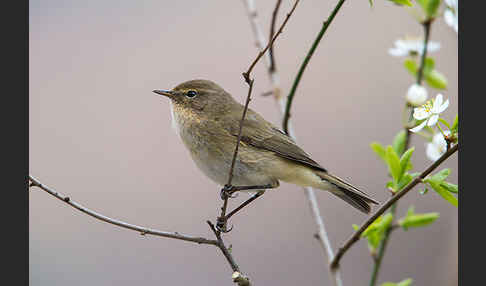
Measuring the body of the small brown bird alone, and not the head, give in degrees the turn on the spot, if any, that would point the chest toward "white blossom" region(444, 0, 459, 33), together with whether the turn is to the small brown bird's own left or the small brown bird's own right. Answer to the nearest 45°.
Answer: approximately 135° to the small brown bird's own left

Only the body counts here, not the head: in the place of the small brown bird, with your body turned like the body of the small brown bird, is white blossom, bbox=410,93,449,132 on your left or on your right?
on your left

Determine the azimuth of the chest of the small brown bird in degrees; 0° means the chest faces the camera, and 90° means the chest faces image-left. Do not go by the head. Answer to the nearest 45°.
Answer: approximately 90°

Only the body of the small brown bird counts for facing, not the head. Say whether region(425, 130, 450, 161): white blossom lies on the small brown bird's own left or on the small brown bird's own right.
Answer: on the small brown bird's own left

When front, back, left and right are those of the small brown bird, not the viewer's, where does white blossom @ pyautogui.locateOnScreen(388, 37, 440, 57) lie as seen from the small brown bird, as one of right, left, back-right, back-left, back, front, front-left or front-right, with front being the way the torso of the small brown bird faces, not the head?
back-left

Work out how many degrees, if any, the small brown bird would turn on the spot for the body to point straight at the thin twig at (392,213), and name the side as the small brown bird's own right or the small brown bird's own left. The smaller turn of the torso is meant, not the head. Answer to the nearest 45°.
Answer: approximately 135° to the small brown bird's own left

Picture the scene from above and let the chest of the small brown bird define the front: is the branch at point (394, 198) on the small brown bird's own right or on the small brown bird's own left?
on the small brown bird's own left
